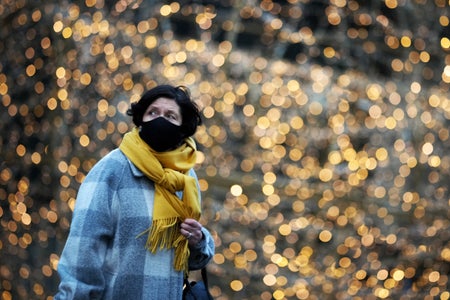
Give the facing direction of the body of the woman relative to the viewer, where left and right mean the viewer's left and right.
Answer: facing the viewer and to the right of the viewer
